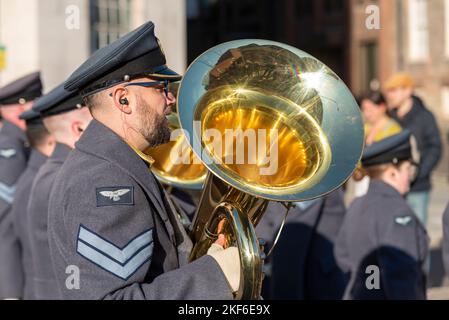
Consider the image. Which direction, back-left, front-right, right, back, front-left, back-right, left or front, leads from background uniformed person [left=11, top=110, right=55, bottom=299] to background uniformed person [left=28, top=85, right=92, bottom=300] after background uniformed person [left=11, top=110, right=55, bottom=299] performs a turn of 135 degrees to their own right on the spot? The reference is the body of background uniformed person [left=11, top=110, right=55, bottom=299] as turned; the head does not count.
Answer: front-left

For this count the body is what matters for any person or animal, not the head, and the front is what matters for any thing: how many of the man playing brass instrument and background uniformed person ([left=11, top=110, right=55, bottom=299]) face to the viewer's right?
2

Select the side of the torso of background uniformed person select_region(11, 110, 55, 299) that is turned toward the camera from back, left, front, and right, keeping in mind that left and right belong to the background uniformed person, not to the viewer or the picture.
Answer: right

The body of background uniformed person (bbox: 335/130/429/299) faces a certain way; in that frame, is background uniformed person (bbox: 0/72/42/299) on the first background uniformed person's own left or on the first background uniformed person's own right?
on the first background uniformed person's own left

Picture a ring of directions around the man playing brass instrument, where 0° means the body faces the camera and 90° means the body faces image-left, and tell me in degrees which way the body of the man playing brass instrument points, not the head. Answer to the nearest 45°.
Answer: approximately 270°

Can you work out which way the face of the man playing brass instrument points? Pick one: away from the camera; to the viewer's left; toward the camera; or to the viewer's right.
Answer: to the viewer's right

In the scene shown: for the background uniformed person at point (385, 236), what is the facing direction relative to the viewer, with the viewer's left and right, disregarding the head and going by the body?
facing away from the viewer and to the right of the viewer
